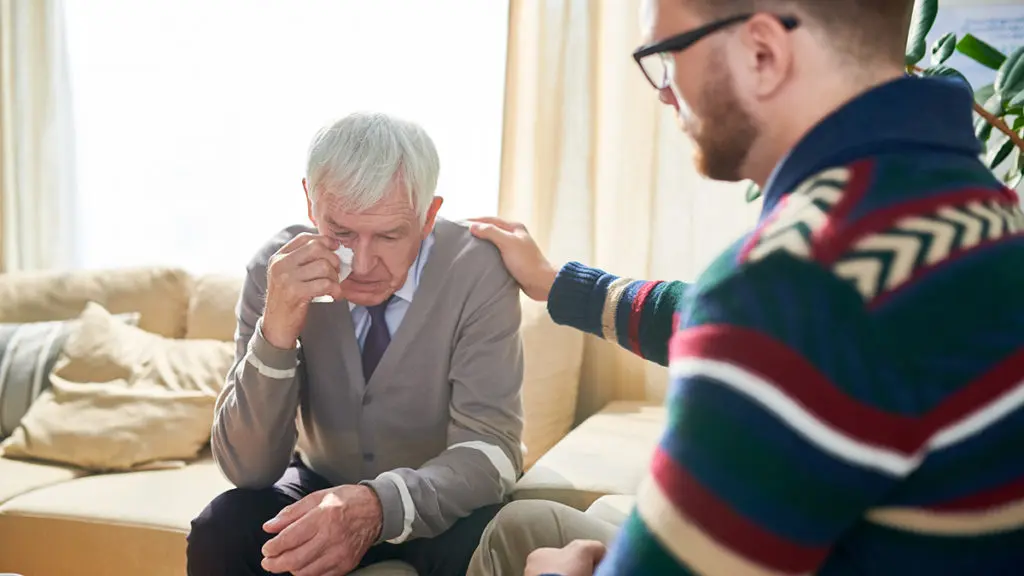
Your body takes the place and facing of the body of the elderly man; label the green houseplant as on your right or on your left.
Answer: on your left

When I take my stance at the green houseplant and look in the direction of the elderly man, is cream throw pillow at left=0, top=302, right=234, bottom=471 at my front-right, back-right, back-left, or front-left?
front-right

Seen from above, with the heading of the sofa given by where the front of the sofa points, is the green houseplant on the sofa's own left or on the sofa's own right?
on the sofa's own left

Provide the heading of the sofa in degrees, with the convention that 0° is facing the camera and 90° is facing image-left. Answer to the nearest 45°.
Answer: approximately 0°

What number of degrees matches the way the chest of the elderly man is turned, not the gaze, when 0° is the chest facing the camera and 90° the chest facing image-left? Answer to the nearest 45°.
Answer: approximately 0°

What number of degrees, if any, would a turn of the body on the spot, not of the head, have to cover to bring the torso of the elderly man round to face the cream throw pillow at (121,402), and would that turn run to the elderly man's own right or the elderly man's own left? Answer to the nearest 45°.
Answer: approximately 135° to the elderly man's own right
